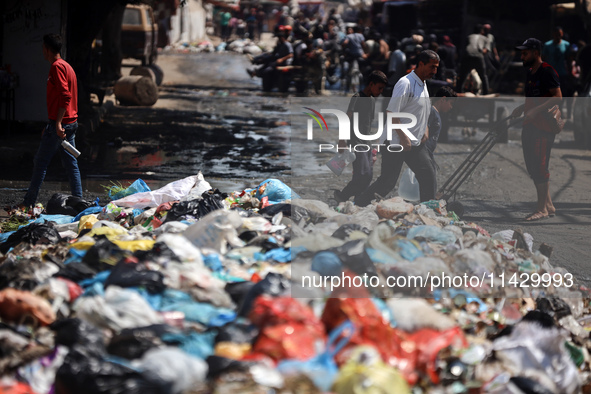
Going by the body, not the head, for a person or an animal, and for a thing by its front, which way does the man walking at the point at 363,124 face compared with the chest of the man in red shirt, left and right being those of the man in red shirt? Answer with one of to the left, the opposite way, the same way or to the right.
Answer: the opposite way

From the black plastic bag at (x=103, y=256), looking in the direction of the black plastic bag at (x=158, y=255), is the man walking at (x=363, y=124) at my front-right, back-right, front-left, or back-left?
front-left

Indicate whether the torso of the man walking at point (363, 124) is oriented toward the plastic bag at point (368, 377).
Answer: no

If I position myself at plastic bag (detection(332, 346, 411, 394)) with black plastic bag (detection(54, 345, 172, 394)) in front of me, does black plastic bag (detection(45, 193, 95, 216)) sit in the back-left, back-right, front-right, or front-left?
front-right

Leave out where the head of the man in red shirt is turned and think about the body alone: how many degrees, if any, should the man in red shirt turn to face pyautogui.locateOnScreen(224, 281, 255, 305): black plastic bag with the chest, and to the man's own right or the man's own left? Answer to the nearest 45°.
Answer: approximately 90° to the man's own left

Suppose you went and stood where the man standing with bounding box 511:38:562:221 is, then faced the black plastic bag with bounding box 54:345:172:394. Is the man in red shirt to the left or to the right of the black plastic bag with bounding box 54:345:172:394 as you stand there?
right

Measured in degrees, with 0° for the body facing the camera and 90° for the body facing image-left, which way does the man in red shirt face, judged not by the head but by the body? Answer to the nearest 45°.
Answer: approximately 90°

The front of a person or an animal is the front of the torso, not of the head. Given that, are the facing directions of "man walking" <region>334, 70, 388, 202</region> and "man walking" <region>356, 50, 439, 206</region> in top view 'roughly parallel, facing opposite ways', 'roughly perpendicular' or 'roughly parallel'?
roughly parallel

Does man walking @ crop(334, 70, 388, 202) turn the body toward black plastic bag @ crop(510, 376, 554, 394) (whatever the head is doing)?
no

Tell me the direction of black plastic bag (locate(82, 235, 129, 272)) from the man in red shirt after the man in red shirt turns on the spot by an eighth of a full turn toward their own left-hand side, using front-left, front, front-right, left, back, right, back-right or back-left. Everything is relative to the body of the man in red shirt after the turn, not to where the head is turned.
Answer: front-left

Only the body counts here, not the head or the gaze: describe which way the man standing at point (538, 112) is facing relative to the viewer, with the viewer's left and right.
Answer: facing to the left of the viewer
